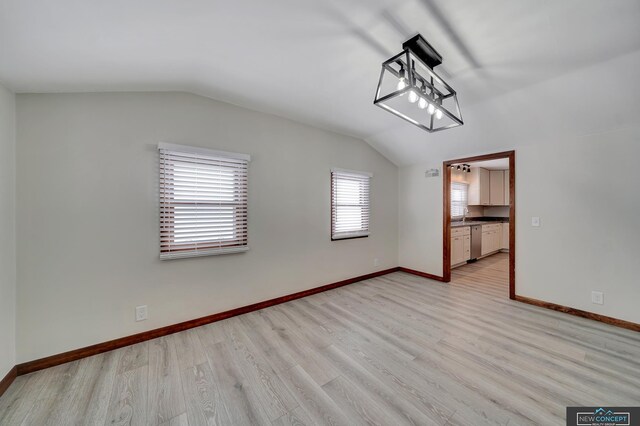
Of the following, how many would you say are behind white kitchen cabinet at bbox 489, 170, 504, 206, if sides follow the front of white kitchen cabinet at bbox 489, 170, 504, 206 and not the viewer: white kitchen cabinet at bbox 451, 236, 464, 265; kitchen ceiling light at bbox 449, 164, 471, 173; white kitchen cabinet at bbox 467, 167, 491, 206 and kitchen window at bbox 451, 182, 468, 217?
0

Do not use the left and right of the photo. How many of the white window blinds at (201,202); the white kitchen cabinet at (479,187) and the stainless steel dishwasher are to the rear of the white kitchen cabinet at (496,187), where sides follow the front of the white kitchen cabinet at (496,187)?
0

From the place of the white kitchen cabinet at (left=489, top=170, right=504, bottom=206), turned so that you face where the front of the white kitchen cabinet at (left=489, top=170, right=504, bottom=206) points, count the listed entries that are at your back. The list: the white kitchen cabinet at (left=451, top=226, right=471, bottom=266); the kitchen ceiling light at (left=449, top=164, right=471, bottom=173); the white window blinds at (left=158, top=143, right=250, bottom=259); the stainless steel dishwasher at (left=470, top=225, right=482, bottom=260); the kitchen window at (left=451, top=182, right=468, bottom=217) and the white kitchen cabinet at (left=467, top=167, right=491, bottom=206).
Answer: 0

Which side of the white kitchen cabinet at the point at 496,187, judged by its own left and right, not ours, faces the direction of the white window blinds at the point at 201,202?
front

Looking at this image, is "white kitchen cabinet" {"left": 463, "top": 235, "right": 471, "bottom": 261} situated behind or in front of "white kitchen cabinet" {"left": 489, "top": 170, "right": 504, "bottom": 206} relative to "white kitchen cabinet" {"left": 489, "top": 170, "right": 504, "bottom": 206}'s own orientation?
in front

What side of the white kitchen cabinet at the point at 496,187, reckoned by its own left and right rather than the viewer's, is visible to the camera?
front

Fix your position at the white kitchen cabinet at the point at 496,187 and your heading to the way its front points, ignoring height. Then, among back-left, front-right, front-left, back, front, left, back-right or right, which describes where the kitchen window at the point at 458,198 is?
front-right

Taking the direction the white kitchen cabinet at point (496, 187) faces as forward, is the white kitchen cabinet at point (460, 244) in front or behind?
in front
